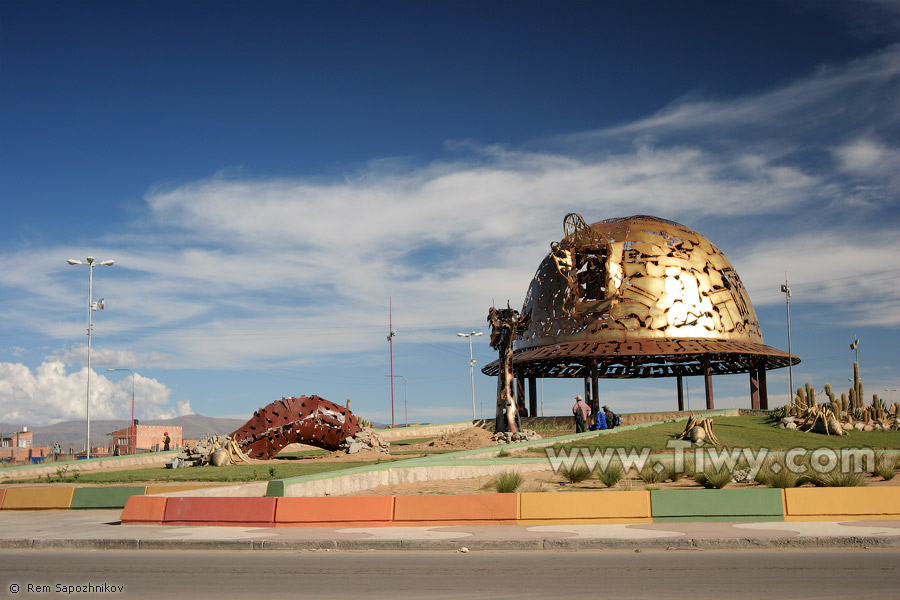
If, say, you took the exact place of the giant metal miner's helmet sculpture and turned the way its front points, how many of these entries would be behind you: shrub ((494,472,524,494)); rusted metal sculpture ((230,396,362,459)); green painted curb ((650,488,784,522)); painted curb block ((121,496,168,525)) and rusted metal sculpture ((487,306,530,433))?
0

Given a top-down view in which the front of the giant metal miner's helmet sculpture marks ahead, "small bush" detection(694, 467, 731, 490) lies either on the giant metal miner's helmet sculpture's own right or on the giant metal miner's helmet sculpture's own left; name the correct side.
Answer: on the giant metal miner's helmet sculpture's own left

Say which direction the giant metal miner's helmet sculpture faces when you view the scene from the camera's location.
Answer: facing the viewer and to the left of the viewer

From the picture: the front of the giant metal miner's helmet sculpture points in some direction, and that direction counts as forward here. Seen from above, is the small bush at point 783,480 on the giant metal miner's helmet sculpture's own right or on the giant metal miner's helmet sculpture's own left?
on the giant metal miner's helmet sculpture's own left

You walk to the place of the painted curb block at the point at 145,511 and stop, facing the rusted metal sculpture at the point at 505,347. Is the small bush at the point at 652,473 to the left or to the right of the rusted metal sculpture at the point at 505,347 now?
right

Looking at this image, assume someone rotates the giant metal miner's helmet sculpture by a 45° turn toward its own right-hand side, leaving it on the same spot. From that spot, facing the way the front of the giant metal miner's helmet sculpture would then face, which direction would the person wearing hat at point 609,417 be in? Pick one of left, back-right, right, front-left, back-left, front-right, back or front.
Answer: left

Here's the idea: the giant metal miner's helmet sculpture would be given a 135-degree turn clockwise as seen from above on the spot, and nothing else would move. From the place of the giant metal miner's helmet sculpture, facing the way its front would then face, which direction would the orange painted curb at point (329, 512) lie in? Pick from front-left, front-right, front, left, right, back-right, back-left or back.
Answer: back

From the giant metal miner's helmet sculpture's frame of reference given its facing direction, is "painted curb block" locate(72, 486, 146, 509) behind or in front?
in front

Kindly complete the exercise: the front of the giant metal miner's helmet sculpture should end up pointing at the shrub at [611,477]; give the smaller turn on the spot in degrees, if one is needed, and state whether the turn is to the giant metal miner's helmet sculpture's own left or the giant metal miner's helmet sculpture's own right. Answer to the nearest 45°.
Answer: approximately 45° to the giant metal miner's helmet sculpture's own left

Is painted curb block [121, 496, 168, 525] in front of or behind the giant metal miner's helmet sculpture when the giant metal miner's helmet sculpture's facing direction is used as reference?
in front

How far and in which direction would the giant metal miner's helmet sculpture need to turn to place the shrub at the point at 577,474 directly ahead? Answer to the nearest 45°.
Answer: approximately 45° to its left
